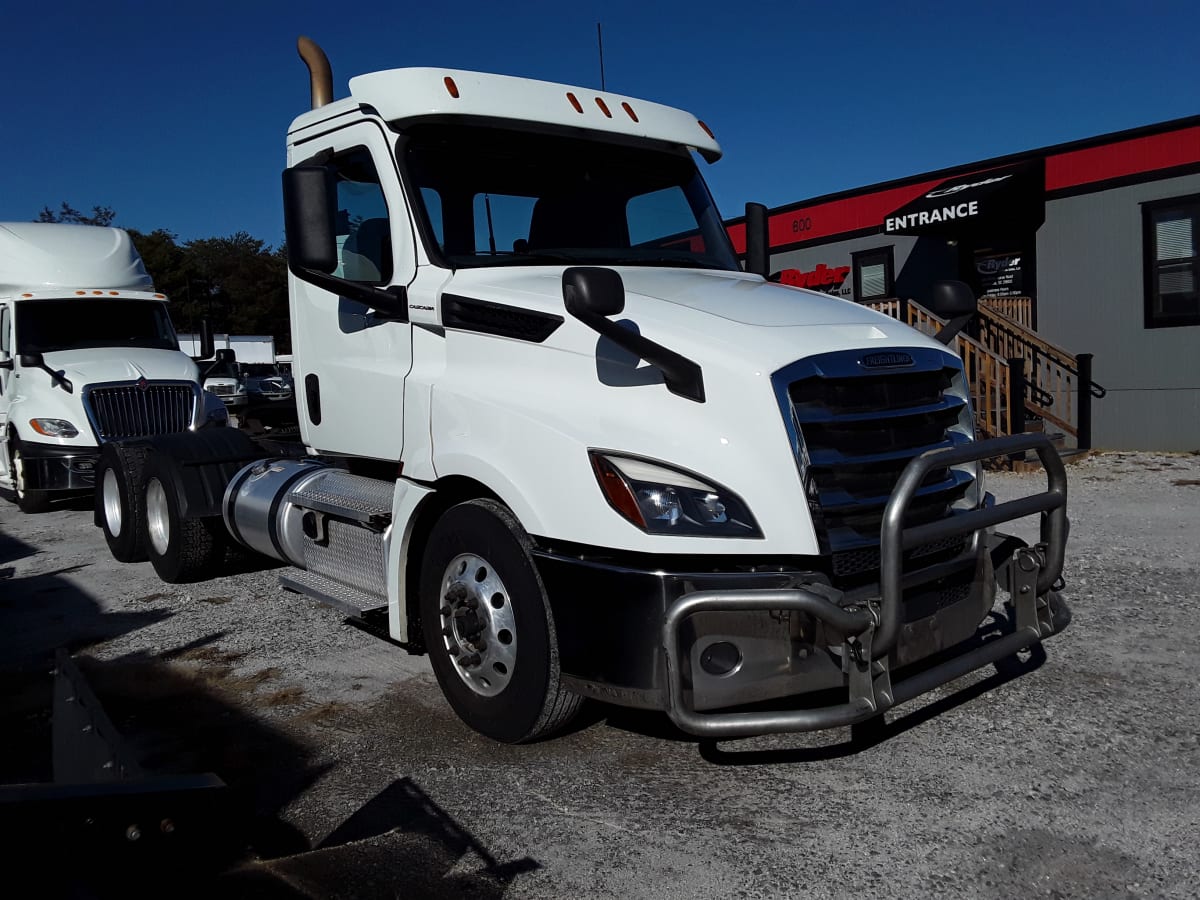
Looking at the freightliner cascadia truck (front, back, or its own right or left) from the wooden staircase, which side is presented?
left

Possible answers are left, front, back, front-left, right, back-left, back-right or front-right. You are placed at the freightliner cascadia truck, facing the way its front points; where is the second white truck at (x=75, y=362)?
back

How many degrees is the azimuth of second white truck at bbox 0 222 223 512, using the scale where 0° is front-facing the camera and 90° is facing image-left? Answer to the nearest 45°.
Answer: approximately 315°

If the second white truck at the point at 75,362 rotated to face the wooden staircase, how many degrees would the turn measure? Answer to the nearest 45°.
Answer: approximately 45° to its left

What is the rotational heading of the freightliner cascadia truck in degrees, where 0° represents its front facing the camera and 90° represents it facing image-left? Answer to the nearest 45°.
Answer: approximately 315°
